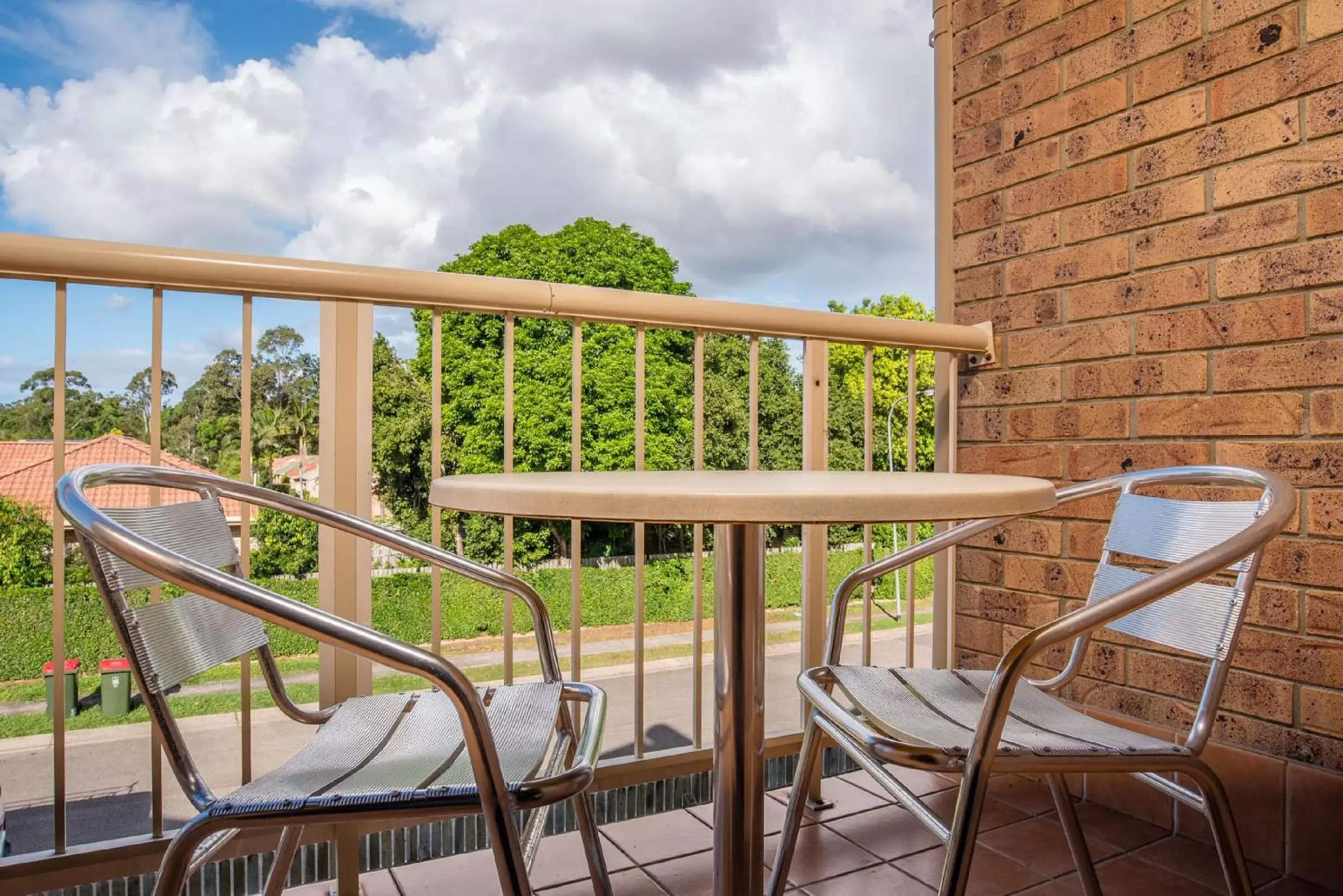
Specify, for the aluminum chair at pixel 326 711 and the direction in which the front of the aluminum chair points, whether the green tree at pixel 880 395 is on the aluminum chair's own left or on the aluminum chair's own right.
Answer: on the aluminum chair's own left

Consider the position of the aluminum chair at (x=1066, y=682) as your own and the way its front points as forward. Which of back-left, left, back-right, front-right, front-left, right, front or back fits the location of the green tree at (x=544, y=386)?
right

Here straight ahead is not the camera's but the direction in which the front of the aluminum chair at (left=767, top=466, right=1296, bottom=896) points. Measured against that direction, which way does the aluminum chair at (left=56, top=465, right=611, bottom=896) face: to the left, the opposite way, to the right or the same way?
the opposite way

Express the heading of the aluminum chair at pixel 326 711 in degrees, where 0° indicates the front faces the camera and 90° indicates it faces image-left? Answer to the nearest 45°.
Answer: approximately 270°

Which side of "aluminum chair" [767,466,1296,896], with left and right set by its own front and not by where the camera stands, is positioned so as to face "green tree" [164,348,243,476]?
right

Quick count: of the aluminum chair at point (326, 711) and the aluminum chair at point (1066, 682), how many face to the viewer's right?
1

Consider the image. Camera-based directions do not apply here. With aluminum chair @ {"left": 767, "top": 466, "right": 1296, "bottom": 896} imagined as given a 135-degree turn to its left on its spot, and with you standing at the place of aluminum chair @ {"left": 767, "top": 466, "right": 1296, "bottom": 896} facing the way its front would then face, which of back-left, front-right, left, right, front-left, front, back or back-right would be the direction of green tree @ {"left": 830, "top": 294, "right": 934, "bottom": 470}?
left

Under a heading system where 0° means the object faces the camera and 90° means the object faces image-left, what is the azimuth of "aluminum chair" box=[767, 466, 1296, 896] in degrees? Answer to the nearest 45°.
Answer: approximately 45°

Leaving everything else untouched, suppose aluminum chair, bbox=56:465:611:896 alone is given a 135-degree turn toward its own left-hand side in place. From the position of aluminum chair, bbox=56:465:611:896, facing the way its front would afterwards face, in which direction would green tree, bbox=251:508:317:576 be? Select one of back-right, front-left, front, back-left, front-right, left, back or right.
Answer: front-right

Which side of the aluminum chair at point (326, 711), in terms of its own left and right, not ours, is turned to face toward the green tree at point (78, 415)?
left

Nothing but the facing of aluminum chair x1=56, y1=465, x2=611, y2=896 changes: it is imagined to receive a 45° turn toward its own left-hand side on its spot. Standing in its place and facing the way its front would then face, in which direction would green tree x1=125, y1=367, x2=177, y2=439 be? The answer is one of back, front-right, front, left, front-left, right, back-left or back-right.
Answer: front-left
